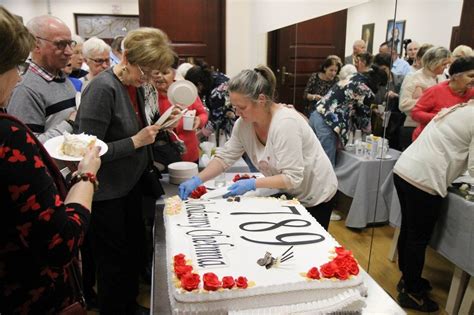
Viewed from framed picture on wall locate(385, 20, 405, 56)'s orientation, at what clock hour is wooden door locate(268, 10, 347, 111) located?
The wooden door is roughly at 3 o'clock from the framed picture on wall.

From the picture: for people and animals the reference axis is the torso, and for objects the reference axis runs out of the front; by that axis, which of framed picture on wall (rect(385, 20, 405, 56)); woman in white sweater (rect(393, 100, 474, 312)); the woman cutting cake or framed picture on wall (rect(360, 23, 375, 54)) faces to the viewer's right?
the woman in white sweater

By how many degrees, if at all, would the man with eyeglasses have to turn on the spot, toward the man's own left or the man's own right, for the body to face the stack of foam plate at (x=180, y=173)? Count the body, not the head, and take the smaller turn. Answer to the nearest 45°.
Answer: approximately 45° to the man's own left

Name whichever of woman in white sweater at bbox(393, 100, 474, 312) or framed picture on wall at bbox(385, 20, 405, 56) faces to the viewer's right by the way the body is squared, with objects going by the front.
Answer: the woman in white sweater

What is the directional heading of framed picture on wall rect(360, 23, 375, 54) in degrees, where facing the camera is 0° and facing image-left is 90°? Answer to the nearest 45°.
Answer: approximately 45°
